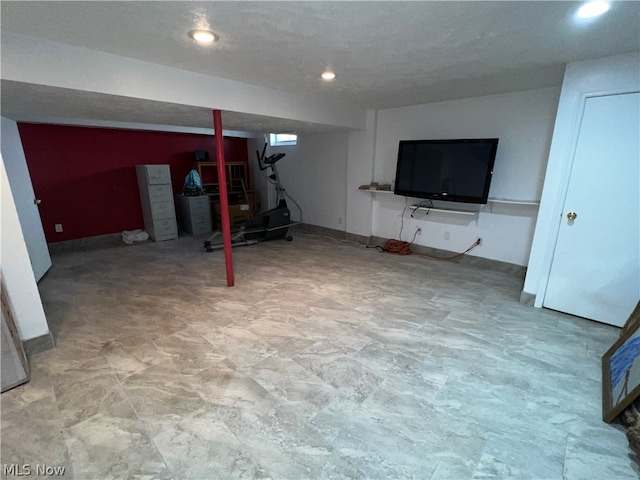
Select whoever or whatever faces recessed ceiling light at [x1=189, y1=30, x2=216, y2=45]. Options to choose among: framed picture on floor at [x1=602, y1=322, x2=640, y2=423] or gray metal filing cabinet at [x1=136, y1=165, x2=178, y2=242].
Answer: the gray metal filing cabinet

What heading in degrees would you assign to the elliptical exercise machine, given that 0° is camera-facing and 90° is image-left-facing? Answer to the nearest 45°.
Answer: approximately 270°

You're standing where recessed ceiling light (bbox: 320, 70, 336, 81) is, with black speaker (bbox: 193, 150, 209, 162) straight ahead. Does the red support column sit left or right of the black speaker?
left

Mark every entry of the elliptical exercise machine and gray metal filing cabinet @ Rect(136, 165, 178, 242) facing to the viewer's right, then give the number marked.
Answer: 1

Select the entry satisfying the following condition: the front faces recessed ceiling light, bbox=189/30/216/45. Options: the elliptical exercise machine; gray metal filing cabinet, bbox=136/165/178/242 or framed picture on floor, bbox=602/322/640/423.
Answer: the gray metal filing cabinet

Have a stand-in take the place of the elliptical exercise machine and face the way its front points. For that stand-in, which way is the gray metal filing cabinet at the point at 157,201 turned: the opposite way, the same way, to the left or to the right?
to the right

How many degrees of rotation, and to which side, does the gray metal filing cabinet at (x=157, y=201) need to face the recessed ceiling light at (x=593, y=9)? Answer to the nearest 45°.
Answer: approximately 45° to its left
